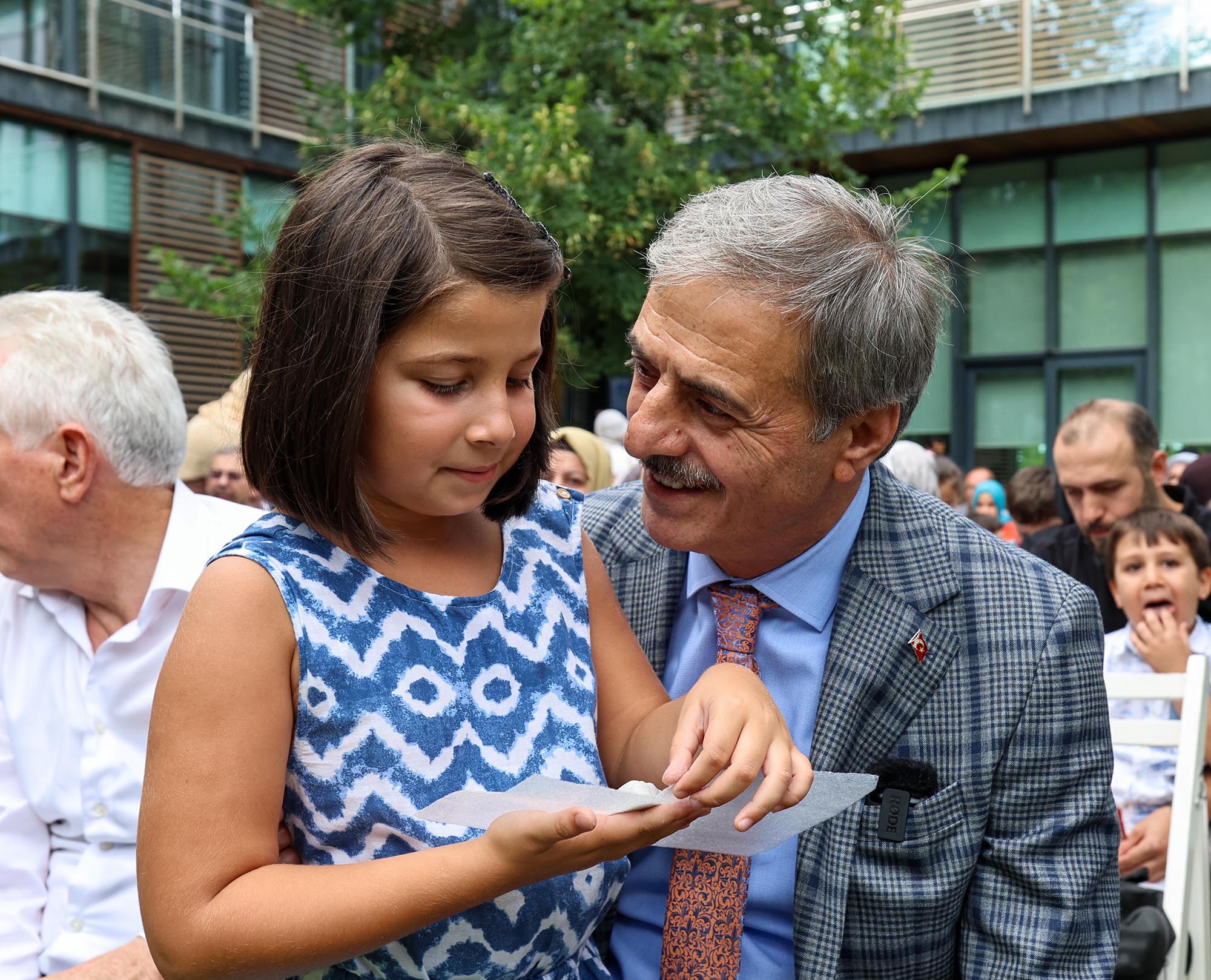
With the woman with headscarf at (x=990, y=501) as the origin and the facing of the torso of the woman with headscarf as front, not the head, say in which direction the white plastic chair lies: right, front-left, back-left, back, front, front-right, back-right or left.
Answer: front-left

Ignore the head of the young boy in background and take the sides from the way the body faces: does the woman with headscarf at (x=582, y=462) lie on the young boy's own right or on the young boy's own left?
on the young boy's own right

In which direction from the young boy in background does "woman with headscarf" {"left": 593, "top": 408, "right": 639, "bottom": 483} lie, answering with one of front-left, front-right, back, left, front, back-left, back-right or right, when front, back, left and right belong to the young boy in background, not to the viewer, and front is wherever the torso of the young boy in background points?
back-right

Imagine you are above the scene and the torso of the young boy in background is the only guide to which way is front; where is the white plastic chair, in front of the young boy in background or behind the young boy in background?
in front

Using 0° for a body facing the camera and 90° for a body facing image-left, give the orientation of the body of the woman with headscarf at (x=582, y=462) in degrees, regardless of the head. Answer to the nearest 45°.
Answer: approximately 45°

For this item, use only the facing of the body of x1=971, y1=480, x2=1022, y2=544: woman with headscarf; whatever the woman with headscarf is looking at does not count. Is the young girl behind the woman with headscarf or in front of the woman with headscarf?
in front

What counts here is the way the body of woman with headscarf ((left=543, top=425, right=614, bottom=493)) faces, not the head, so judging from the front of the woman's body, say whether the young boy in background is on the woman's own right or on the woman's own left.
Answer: on the woman's own left

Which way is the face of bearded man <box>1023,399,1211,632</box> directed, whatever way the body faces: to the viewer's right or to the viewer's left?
to the viewer's left

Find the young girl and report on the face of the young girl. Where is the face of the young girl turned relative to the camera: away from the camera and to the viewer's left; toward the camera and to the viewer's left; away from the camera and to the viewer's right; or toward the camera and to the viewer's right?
toward the camera and to the viewer's right

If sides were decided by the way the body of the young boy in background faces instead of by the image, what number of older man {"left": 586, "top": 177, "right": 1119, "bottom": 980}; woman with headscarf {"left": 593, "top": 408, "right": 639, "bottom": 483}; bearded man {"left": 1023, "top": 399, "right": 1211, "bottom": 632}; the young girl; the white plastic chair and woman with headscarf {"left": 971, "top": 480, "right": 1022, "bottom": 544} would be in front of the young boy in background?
3

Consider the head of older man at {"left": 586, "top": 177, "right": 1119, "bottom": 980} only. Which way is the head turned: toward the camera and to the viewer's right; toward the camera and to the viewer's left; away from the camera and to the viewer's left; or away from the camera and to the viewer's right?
toward the camera and to the viewer's left
